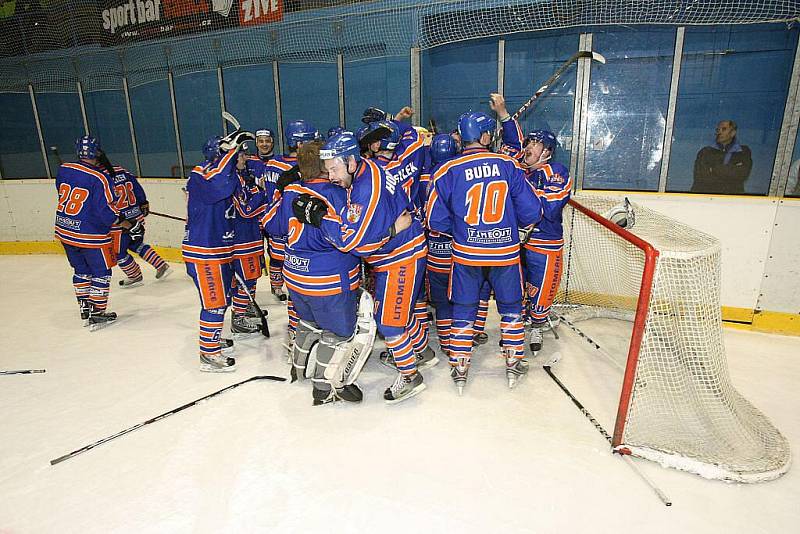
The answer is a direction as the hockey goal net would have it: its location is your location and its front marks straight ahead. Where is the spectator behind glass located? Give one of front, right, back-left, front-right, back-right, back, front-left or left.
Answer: right

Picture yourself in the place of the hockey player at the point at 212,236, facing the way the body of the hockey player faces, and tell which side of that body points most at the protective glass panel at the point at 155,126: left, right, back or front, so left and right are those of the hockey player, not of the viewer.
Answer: left

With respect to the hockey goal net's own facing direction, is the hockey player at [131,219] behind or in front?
in front

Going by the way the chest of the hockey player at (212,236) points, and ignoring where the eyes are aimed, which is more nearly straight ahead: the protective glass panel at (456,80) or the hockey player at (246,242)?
the protective glass panel

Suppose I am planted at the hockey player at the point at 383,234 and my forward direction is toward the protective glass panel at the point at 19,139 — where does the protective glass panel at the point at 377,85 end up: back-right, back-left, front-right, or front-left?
front-right

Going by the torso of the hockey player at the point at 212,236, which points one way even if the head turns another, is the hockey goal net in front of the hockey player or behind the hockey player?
in front

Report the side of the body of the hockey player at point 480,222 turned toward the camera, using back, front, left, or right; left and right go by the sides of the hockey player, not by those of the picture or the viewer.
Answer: back

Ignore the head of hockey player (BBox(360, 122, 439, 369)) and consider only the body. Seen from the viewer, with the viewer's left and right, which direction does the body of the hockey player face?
facing away from the viewer and to the left of the viewer

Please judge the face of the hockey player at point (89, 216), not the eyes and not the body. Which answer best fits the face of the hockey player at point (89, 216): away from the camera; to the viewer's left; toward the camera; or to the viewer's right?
away from the camera

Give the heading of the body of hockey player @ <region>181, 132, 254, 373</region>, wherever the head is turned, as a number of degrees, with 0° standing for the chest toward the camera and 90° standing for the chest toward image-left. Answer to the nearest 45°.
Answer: approximately 270°

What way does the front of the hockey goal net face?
to the viewer's left

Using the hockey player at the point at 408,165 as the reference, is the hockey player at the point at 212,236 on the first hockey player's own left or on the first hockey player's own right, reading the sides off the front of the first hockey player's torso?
on the first hockey player's own left
